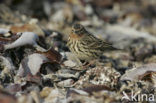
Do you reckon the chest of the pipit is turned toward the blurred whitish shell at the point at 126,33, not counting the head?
no

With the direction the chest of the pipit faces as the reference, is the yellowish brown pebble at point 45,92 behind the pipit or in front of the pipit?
in front

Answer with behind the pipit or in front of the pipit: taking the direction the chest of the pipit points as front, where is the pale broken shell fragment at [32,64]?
in front

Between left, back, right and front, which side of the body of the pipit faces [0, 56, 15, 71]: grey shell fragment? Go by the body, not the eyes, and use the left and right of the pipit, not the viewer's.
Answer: front

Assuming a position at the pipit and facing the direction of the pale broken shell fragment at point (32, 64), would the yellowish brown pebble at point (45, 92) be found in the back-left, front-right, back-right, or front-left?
front-left

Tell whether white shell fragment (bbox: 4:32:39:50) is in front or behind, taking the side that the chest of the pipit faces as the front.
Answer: in front

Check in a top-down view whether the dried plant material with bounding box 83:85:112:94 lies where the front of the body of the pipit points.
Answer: no

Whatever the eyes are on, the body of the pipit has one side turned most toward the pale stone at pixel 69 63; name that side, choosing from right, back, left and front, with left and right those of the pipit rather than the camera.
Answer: front

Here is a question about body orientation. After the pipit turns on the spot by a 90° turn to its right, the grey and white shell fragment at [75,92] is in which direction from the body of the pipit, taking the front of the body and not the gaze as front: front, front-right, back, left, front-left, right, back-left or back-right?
back-left

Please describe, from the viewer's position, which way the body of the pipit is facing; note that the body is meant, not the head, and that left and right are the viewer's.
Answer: facing the viewer and to the left of the viewer
